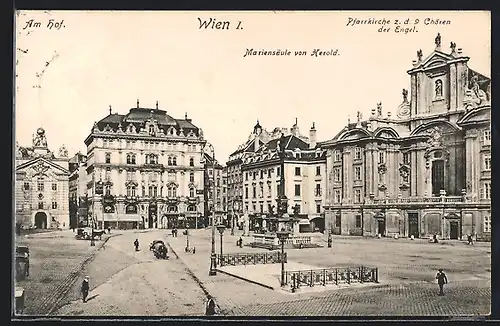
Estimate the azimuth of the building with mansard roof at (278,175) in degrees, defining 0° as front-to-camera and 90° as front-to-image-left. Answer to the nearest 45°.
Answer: approximately 45°

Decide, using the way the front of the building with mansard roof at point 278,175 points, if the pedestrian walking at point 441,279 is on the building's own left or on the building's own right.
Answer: on the building's own left

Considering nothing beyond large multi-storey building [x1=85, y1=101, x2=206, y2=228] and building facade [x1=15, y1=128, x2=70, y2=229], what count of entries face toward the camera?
2
